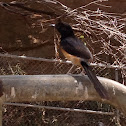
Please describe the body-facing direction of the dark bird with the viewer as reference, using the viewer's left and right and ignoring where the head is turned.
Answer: facing away from the viewer and to the left of the viewer
